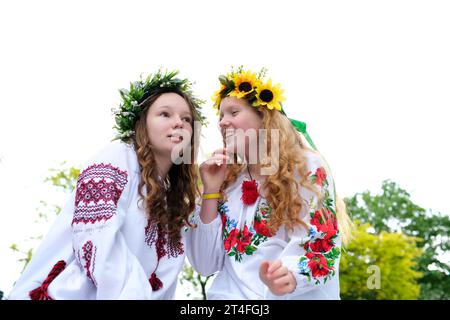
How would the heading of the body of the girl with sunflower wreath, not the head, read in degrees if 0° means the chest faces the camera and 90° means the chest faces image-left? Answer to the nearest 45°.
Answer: approximately 45°
